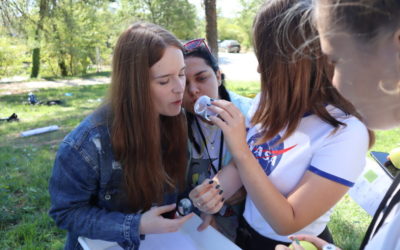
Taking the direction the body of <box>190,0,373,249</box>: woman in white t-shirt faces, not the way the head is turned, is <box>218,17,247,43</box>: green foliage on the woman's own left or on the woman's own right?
on the woman's own right

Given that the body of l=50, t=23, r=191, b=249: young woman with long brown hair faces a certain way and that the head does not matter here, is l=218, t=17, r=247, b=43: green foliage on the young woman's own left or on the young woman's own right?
on the young woman's own left

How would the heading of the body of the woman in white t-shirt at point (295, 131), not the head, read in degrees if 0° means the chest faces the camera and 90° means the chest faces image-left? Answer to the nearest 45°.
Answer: approximately 45°

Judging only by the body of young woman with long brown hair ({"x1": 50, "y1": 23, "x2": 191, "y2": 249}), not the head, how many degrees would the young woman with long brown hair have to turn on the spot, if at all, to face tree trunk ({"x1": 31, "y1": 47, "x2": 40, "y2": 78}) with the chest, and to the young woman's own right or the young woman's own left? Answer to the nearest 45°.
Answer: approximately 135° to the young woman's own left

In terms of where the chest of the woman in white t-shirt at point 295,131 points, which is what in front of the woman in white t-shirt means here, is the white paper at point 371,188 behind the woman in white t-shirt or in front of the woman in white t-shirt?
behind

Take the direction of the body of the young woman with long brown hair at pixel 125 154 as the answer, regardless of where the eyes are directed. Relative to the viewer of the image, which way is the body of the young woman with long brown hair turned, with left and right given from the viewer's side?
facing the viewer and to the right of the viewer

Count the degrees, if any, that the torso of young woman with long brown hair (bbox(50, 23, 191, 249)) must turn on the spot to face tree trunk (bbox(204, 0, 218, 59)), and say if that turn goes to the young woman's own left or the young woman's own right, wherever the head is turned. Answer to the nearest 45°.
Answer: approximately 135° to the young woman's own left

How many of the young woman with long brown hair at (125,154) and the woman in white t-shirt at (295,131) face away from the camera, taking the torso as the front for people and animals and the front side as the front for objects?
0

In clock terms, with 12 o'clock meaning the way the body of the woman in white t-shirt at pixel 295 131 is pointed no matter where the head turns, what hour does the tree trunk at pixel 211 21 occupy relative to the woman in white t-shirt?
The tree trunk is roughly at 4 o'clock from the woman in white t-shirt.
